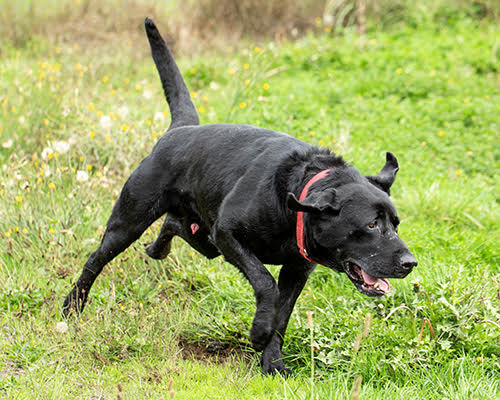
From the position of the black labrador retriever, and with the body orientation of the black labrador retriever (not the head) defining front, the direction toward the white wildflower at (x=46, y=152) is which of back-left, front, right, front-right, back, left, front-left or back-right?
back

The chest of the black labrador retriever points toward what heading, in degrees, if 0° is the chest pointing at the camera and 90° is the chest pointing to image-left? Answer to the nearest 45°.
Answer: approximately 315°
